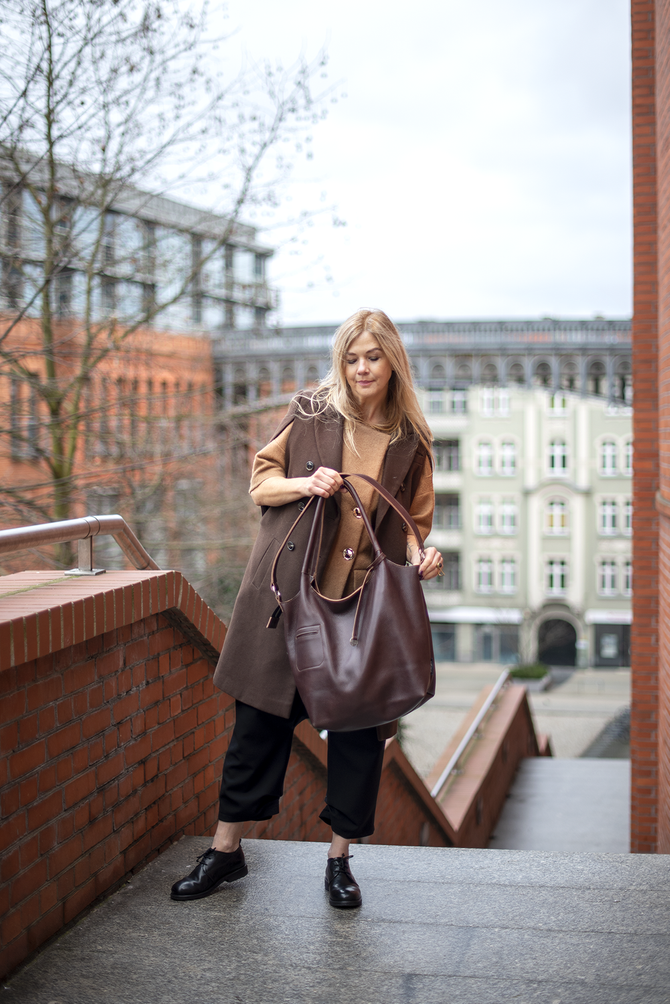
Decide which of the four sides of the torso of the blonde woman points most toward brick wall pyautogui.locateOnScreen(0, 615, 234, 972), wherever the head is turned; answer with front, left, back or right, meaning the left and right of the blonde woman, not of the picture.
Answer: right

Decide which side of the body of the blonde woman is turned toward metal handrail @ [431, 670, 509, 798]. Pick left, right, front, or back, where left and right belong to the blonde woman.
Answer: back

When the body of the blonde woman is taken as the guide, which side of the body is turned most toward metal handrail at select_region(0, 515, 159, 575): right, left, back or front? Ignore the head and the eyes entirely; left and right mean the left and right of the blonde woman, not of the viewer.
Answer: right

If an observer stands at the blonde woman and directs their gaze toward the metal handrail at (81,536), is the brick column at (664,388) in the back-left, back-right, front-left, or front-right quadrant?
back-right

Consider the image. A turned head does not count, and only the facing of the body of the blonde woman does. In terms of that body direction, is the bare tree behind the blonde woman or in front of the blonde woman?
behind

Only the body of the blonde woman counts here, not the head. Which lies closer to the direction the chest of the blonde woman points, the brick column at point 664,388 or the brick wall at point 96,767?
the brick wall

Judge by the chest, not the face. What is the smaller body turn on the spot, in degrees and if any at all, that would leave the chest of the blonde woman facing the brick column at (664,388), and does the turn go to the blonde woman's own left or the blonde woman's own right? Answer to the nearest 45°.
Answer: approximately 135° to the blonde woman's own left

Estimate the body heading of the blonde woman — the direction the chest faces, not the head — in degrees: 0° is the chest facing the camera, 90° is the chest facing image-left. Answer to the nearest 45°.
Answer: approximately 0°

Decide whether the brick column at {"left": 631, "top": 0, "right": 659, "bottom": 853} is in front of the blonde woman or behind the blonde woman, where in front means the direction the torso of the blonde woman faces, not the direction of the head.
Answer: behind

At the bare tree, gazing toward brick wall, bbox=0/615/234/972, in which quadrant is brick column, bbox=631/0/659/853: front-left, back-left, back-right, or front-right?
front-left

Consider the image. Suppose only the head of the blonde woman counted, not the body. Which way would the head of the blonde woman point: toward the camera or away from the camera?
toward the camera
